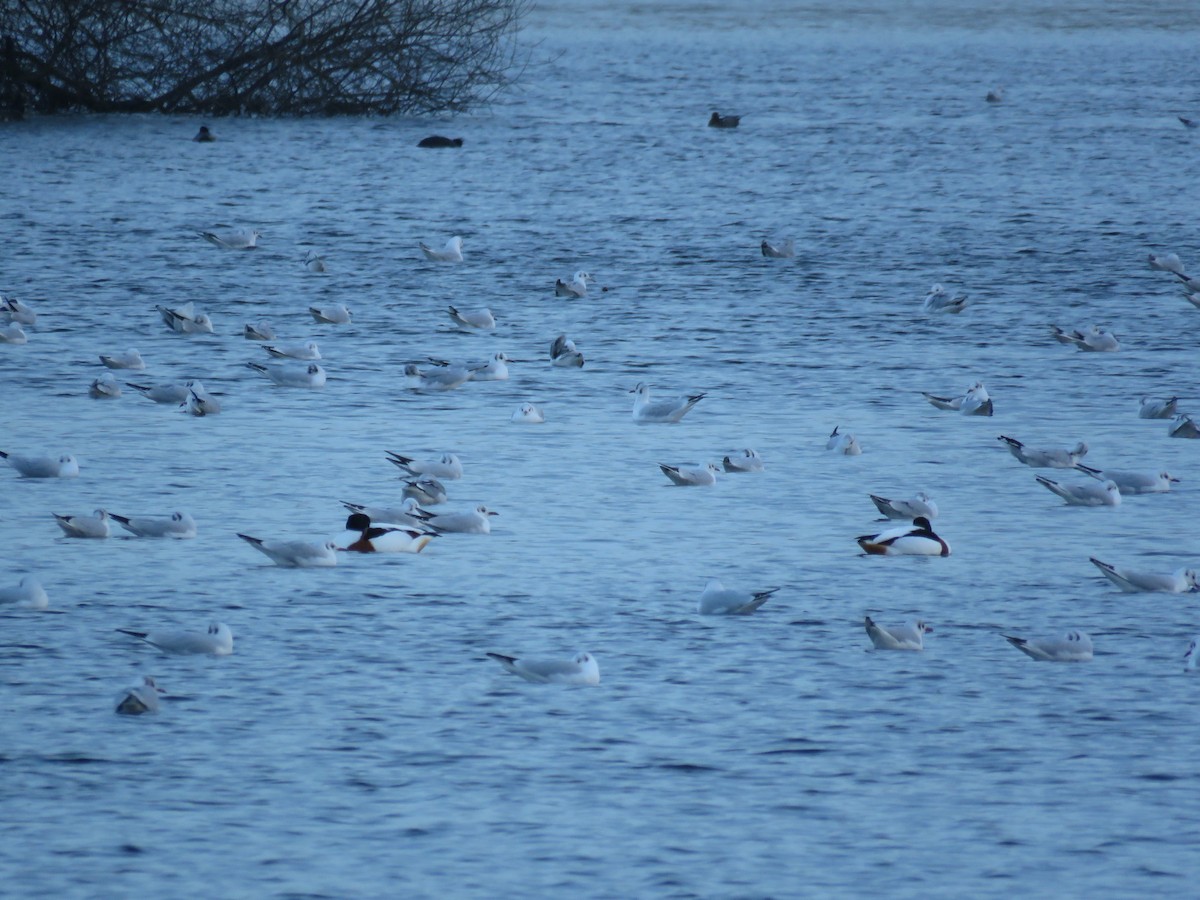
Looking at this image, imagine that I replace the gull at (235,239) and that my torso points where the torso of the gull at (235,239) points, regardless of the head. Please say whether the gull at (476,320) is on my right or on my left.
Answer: on my right

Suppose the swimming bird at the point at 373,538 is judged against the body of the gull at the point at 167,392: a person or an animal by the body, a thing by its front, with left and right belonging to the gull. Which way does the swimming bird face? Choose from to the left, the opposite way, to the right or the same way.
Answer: the opposite way

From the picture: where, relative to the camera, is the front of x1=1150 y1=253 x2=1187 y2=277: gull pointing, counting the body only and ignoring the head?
to the viewer's left

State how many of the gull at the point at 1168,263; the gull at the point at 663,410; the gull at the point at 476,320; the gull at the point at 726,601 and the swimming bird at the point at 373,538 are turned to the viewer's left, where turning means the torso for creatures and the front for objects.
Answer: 4

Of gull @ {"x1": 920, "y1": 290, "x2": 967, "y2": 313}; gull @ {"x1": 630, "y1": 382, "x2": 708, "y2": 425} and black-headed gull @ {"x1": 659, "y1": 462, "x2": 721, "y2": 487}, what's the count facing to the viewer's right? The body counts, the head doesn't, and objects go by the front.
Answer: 1

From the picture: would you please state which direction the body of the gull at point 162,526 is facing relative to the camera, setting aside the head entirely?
to the viewer's right

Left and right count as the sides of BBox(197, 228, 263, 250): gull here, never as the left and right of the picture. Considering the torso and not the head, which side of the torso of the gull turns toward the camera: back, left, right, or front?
right

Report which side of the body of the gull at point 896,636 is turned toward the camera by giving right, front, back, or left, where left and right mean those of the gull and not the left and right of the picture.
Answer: right

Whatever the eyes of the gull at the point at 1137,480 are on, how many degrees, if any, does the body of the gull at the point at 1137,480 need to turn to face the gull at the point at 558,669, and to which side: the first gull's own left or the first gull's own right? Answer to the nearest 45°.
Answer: approximately 135° to the first gull's own right

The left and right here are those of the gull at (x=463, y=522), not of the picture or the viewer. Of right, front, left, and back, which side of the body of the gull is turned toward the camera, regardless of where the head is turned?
right

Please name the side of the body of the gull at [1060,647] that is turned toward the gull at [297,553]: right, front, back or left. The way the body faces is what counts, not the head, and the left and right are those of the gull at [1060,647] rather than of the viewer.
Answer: back

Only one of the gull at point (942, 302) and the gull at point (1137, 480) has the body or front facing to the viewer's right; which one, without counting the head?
the gull at point (1137, 480)

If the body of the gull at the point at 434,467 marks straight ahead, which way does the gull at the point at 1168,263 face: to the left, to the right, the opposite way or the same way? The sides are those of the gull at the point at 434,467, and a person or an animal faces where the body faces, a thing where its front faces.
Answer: the opposite way

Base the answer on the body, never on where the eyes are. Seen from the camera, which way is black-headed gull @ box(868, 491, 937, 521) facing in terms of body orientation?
to the viewer's right

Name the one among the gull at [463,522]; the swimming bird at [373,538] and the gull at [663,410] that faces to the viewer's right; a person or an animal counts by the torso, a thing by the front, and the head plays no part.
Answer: the gull at [463,522]

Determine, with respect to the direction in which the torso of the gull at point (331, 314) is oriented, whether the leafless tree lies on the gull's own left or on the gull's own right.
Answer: on the gull's own left
